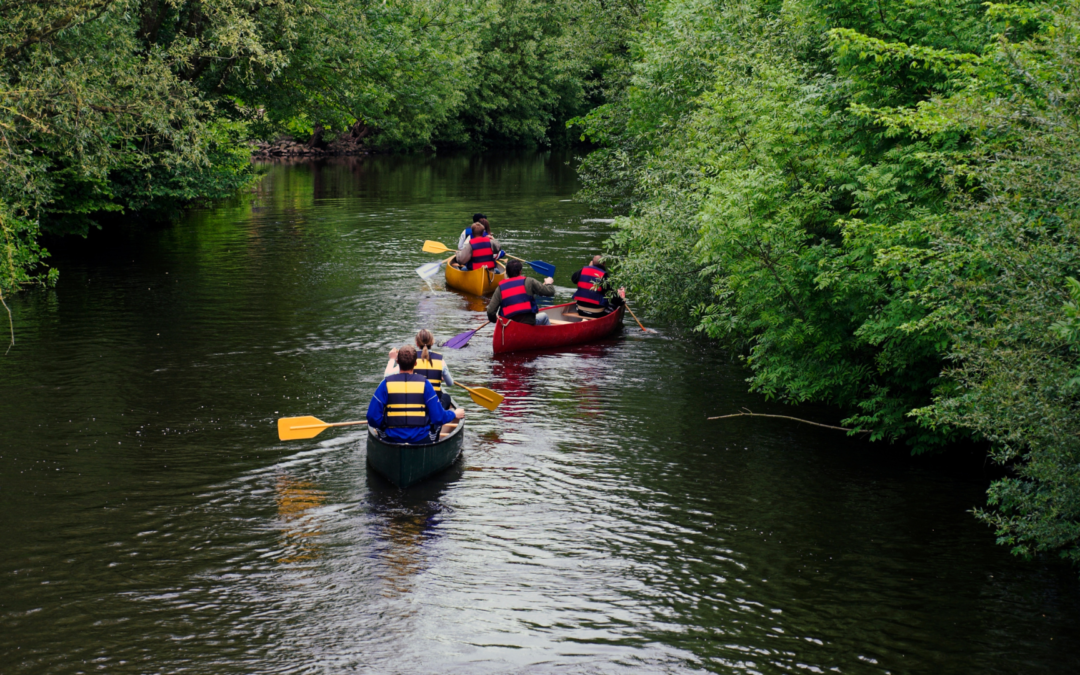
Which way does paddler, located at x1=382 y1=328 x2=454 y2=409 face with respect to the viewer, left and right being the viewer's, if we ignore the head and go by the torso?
facing away from the viewer

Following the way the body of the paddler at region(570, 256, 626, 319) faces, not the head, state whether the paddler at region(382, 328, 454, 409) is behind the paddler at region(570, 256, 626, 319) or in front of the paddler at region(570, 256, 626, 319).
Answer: behind

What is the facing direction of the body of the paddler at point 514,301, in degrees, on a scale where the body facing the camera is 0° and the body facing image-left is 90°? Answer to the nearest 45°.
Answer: approximately 225°

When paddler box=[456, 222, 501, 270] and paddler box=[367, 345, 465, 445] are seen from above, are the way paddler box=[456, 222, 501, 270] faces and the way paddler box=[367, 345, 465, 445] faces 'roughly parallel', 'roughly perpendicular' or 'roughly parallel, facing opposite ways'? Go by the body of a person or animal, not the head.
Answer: roughly parallel

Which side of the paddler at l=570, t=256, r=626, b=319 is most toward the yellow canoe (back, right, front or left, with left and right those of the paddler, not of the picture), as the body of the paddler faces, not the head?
left

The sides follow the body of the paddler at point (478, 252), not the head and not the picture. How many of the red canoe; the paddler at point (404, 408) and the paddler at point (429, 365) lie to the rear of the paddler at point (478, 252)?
3

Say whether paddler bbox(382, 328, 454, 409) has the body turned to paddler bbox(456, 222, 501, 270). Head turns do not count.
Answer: yes

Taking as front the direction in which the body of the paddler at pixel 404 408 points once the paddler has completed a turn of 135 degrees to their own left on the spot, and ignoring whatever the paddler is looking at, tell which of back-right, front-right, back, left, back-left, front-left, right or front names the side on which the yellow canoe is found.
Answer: back-right

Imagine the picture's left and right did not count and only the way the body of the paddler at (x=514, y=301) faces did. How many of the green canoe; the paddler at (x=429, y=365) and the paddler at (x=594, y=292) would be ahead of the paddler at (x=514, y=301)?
1

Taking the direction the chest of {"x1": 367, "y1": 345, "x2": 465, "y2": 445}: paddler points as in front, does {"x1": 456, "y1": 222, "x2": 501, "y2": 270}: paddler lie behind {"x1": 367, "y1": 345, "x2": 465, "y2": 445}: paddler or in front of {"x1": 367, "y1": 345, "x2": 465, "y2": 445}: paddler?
in front

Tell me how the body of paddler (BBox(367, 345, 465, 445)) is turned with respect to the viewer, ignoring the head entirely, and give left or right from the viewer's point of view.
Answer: facing away from the viewer

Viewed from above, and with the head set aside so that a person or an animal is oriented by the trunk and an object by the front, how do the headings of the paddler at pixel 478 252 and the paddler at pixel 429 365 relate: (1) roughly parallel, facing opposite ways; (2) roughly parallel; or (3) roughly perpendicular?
roughly parallel

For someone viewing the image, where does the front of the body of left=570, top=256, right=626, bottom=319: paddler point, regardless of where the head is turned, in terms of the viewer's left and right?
facing away from the viewer and to the right of the viewer

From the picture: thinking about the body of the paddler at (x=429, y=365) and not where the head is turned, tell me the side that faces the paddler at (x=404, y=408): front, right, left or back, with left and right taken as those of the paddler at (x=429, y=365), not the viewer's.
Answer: back

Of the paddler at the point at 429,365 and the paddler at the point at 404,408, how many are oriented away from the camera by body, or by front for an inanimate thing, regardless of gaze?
2

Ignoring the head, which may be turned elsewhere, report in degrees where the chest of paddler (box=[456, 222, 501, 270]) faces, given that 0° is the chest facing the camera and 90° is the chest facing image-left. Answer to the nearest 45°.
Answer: approximately 180°

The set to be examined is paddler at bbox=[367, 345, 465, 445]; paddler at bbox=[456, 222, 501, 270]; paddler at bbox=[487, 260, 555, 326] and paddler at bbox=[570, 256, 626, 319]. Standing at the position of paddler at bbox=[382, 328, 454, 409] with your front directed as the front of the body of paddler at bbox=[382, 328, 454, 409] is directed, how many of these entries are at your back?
1
